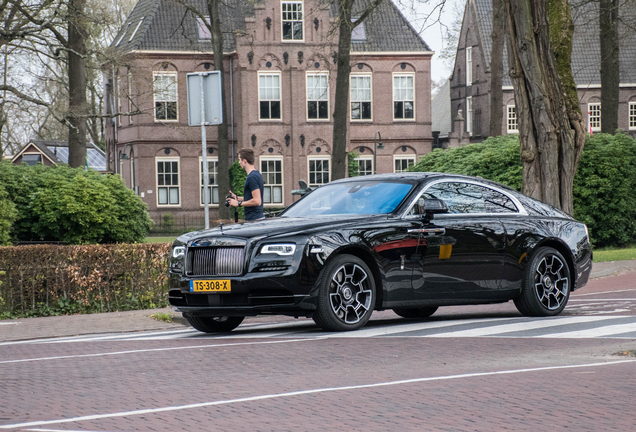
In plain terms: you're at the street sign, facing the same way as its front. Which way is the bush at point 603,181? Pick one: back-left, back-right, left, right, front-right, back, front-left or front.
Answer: front-right

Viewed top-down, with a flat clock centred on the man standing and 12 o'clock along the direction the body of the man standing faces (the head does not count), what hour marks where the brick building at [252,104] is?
The brick building is roughly at 3 o'clock from the man standing.

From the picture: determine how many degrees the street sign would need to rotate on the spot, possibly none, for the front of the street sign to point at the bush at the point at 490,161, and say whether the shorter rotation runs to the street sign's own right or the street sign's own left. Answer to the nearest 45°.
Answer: approximately 45° to the street sign's own right

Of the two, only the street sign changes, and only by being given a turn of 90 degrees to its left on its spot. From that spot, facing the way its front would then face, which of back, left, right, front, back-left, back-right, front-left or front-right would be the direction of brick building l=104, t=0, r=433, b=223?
right

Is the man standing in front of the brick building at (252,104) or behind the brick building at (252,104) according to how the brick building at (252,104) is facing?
in front

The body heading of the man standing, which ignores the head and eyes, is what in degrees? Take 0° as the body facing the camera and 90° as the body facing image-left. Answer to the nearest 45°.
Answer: approximately 90°

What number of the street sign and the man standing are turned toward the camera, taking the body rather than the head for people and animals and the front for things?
0

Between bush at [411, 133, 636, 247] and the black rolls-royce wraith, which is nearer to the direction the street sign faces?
the bush

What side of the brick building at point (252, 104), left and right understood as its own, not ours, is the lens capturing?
front

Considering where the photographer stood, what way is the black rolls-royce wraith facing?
facing the viewer and to the left of the viewer

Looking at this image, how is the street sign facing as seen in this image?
away from the camera

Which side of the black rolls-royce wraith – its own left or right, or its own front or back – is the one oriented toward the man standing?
right
